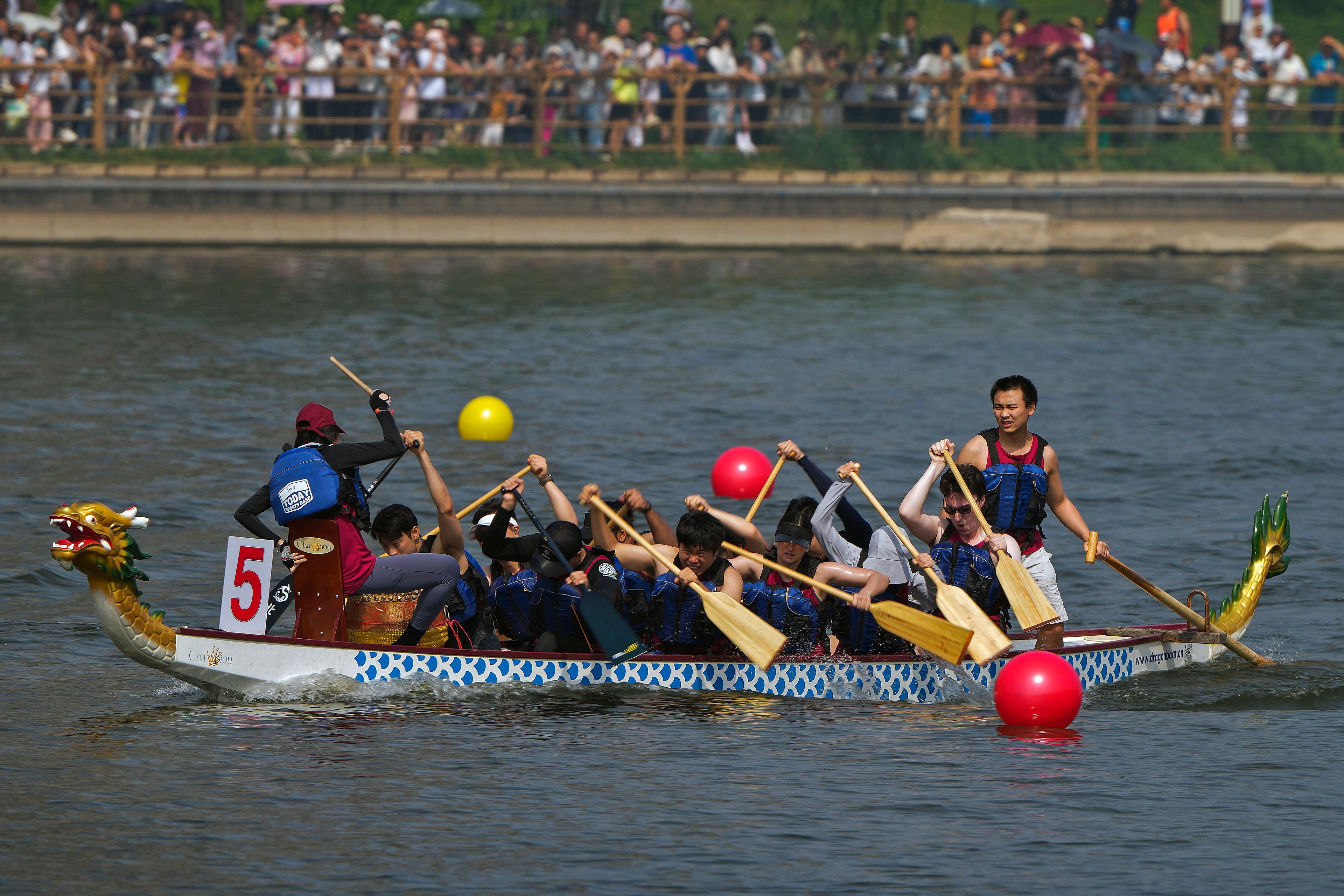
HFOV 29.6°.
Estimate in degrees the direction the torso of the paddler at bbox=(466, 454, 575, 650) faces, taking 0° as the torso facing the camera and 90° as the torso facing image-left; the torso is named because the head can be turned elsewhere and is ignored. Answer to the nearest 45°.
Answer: approximately 45°

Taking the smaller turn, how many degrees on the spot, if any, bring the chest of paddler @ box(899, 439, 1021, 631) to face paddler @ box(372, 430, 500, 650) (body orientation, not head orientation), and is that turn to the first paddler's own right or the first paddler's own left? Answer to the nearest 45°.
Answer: approximately 45° to the first paddler's own right

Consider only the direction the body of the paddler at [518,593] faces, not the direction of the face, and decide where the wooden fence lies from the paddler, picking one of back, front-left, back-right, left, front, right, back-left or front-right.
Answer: back-right

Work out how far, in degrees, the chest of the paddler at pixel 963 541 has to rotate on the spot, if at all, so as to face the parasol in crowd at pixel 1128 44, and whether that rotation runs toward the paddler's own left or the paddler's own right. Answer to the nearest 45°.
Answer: approximately 135° to the paddler's own right

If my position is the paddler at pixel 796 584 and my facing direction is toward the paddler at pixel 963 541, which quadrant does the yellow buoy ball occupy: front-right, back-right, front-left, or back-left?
back-left

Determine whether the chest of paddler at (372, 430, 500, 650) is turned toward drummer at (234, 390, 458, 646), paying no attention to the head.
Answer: yes

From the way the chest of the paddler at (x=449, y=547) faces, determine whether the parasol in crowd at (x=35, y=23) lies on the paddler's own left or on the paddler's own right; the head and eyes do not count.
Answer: on the paddler's own right

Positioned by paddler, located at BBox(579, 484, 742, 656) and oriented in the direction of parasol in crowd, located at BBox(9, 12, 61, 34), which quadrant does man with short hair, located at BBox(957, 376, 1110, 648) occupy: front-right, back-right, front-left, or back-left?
back-right

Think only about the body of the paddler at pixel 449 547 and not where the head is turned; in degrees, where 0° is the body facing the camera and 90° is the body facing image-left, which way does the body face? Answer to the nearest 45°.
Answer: approximately 45°

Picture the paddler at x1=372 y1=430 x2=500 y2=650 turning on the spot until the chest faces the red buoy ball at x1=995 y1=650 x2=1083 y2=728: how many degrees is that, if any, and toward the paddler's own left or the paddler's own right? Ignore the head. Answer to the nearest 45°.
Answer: approximately 135° to the paddler's own left

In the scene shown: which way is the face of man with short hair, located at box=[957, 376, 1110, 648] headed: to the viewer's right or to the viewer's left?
to the viewer's left

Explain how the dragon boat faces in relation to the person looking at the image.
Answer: facing to the left of the viewer

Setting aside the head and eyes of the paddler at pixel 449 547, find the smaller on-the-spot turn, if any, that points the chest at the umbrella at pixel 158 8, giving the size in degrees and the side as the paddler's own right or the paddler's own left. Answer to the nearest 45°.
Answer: approximately 135° to the paddler's own right
